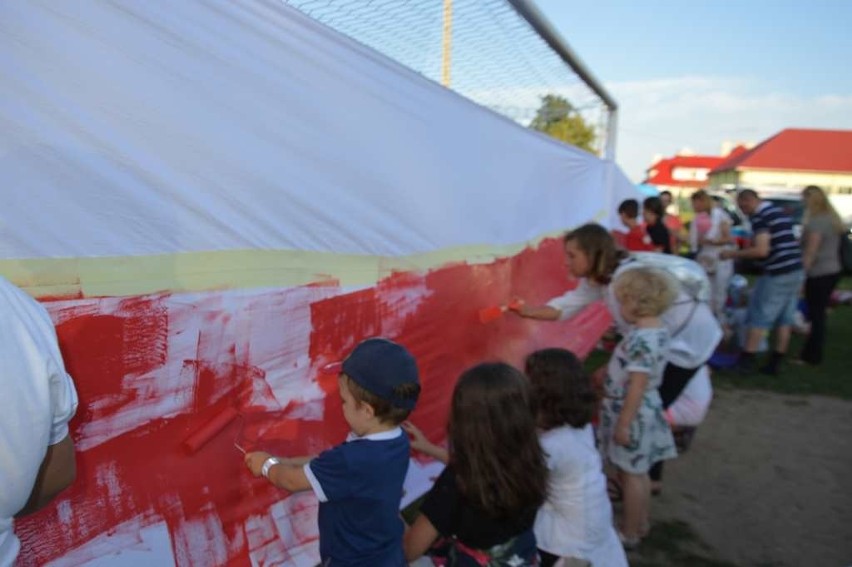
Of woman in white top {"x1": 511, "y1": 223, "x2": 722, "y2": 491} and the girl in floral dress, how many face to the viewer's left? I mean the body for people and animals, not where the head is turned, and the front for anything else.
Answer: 2

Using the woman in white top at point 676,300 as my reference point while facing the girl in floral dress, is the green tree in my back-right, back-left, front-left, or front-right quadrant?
back-right

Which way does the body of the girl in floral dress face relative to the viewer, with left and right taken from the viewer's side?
facing to the left of the viewer

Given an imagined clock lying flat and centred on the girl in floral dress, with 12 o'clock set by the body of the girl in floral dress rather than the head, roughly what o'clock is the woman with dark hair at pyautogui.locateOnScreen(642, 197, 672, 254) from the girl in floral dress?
The woman with dark hair is roughly at 3 o'clock from the girl in floral dress.

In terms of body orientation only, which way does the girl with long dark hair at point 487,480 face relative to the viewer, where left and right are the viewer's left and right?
facing away from the viewer and to the left of the viewer

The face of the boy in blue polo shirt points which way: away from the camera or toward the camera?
away from the camera

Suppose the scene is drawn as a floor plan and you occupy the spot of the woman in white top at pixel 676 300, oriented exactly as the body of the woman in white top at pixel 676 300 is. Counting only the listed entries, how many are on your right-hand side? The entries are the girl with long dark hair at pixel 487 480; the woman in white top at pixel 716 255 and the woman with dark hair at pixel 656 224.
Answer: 2

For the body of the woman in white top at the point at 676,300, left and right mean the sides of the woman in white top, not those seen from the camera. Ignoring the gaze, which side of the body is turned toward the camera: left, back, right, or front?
left
